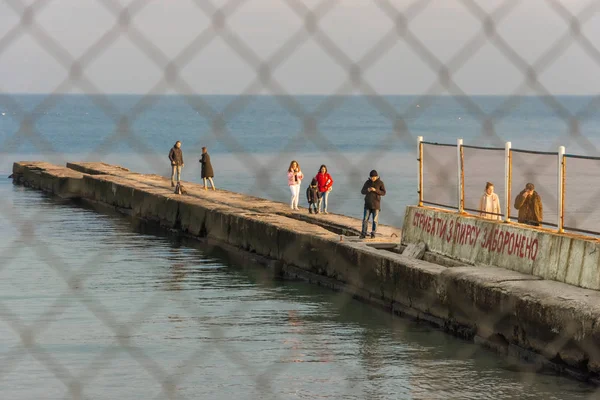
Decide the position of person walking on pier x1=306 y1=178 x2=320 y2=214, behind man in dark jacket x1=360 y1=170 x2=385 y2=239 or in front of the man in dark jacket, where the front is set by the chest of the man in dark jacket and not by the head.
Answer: behind

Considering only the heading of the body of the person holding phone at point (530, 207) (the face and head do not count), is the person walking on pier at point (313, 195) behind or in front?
behind

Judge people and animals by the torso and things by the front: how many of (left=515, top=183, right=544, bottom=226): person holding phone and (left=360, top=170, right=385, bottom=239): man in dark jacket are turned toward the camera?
2

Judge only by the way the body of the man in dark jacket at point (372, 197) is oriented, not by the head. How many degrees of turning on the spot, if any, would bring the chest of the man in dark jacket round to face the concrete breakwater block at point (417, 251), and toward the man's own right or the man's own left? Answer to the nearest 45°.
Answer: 0° — they already face it

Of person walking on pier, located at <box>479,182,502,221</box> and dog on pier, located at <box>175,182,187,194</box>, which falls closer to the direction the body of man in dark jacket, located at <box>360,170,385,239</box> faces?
the person walking on pier

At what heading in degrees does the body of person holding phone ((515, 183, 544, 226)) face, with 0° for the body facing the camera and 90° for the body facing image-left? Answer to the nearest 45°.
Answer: approximately 0°

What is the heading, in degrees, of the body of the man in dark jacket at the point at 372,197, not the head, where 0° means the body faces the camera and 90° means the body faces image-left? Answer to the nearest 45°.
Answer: approximately 0°
